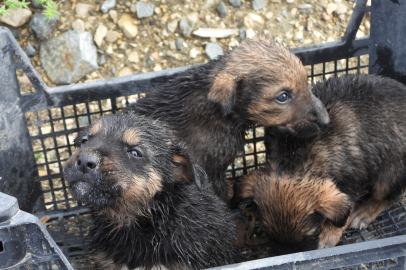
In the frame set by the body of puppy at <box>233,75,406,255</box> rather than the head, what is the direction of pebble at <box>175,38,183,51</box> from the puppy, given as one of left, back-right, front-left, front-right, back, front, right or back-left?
right

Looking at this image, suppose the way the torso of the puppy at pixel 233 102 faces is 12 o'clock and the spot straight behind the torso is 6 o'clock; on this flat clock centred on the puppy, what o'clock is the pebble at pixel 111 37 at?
The pebble is roughly at 8 o'clock from the puppy.

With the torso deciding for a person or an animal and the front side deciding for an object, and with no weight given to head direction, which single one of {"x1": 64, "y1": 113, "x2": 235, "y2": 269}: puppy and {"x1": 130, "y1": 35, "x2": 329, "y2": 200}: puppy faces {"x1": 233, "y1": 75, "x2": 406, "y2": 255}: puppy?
{"x1": 130, "y1": 35, "x2": 329, "y2": 200}: puppy

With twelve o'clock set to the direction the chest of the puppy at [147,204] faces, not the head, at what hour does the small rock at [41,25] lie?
The small rock is roughly at 4 o'clock from the puppy.

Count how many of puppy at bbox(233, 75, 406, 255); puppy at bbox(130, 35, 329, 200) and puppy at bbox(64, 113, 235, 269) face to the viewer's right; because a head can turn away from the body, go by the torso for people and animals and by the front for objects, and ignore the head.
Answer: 1

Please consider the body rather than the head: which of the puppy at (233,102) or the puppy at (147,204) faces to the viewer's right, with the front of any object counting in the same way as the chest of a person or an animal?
the puppy at (233,102)

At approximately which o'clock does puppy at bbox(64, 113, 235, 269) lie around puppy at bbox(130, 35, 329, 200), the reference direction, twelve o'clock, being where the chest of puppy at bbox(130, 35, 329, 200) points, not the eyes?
puppy at bbox(64, 113, 235, 269) is roughly at 4 o'clock from puppy at bbox(130, 35, 329, 200).

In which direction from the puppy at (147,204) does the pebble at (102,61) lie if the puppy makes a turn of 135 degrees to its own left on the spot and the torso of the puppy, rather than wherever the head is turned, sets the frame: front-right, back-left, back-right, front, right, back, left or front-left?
left

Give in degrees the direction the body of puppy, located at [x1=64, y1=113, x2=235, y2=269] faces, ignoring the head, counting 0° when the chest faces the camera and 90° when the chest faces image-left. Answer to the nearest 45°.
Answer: approximately 45°

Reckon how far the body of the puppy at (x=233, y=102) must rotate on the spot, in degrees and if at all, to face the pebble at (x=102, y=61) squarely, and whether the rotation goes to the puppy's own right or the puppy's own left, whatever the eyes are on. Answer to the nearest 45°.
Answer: approximately 135° to the puppy's own left

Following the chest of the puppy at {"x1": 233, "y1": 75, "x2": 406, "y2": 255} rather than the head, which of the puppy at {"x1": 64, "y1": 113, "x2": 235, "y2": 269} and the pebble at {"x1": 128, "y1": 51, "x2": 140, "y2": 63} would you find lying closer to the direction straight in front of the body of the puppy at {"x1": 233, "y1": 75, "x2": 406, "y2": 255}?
the puppy

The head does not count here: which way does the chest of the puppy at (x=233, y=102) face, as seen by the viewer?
to the viewer's right
